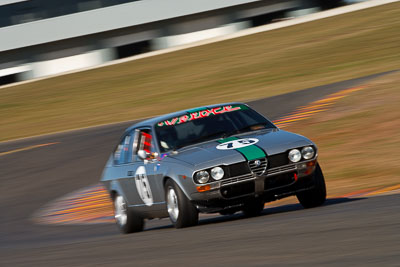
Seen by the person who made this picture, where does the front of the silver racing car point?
facing the viewer and to the right of the viewer
